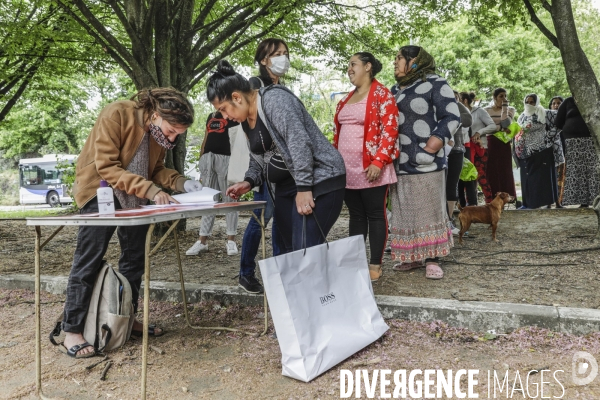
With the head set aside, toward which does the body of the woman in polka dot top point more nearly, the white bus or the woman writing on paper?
the woman writing on paper

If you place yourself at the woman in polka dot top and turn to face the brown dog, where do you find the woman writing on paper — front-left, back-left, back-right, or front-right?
back-left

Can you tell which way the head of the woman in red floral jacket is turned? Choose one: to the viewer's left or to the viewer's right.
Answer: to the viewer's left

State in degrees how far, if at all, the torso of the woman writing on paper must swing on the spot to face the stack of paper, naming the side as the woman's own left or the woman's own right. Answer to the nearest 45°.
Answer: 0° — they already face it

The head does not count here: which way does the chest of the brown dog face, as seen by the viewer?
to the viewer's right

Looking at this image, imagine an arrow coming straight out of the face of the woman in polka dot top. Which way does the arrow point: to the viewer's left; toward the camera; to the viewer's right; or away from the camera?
to the viewer's left

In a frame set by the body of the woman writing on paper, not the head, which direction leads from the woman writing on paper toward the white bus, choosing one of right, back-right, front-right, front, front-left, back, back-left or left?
back-left

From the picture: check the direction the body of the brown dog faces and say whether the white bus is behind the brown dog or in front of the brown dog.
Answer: behind

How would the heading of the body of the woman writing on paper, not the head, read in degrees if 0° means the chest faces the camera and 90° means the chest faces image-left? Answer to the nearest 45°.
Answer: approximately 315°

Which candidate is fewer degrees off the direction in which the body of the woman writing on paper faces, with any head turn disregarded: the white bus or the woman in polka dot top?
the woman in polka dot top

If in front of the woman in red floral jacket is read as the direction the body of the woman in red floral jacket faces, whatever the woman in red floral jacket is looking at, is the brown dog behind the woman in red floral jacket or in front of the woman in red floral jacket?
behind

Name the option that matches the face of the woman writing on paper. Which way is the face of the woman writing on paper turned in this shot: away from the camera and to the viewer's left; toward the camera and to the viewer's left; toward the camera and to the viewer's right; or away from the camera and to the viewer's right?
toward the camera and to the viewer's right
